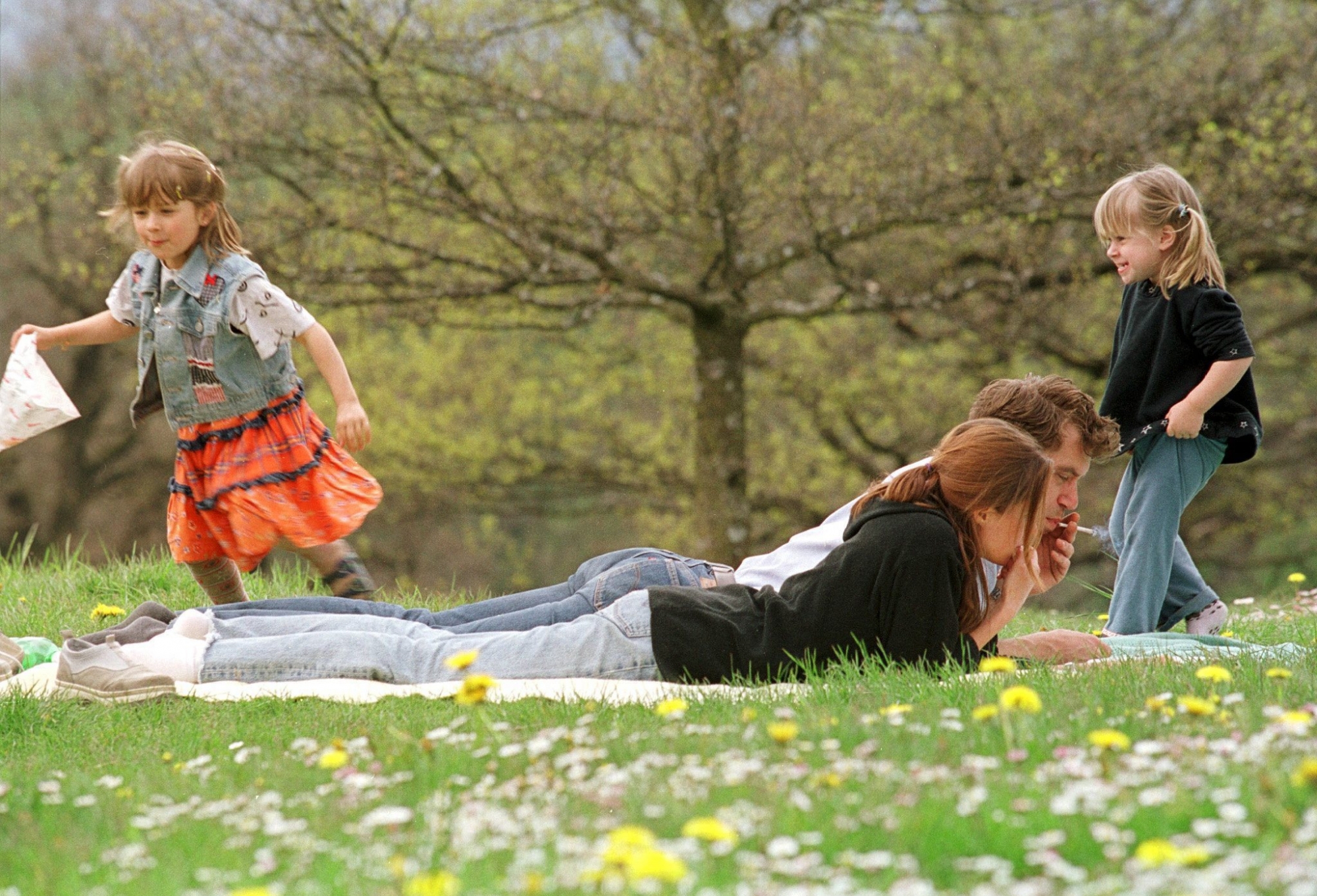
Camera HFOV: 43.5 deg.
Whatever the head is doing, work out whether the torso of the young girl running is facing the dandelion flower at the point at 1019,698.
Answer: no

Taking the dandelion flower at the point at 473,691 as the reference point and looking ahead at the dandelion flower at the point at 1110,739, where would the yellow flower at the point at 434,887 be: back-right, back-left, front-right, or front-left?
front-right

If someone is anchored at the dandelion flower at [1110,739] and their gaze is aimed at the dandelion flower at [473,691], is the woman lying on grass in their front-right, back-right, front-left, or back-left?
front-right

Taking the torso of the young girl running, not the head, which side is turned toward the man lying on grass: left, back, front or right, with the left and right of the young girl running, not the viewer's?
left

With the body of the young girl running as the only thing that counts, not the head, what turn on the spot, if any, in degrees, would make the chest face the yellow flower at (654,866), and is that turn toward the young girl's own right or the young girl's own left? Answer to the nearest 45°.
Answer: approximately 45° to the young girl's own left

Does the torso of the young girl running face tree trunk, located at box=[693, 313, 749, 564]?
no

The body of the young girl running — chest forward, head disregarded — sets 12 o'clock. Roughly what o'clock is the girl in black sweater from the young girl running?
The girl in black sweater is roughly at 8 o'clock from the young girl running.

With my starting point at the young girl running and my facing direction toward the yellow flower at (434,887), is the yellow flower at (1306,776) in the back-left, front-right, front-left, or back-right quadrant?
front-left

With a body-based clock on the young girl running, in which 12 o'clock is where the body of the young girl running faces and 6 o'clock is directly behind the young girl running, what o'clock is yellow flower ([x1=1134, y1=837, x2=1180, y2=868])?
The yellow flower is roughly at 10 o'clock from the young girl running.

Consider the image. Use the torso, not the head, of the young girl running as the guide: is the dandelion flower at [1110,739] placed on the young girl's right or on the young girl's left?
on the young girl's left

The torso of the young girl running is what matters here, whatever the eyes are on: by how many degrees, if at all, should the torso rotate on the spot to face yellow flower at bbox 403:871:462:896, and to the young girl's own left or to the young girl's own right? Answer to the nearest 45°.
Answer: approximately 45° to the young girl's own left

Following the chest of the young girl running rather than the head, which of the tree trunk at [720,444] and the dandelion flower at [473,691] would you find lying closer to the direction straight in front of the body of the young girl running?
the dandelion flower

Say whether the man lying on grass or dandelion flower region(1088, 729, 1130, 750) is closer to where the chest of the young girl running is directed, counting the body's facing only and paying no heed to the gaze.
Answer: the dandelion flower

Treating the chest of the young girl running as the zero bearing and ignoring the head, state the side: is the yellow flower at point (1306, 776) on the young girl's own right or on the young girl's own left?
on the young girl's own left

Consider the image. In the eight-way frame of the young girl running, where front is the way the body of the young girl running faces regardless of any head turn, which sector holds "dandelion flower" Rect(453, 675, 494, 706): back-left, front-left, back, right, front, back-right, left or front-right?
front-left
